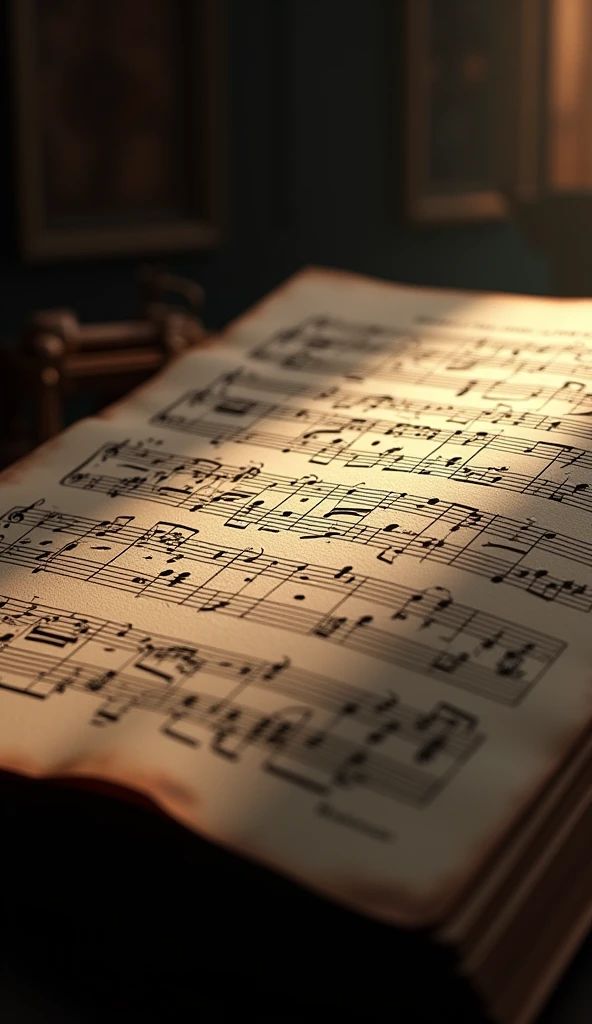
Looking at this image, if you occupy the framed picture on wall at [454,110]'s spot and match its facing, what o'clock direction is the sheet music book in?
The sheet music book is roughly at 12 o'clock from the framed picture on wall.

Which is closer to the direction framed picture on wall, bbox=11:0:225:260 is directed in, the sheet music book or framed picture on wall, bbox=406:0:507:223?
the sheet music book

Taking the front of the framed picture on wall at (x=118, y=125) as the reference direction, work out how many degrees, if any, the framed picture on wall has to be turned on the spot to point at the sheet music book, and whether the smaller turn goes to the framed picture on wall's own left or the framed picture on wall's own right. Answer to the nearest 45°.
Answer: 0° — it already faces it

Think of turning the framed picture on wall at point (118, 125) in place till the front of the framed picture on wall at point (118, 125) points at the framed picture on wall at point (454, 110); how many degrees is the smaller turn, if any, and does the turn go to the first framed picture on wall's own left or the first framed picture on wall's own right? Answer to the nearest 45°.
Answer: approximately 135° to the first framed picture on wall's own left

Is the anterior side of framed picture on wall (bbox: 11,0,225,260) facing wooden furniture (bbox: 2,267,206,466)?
yes

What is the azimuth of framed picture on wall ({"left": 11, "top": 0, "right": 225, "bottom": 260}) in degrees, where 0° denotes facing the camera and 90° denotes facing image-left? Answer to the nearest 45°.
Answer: approximately 0°

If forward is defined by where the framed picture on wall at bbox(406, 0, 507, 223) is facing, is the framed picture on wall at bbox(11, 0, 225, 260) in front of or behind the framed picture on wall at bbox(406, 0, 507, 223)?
in front

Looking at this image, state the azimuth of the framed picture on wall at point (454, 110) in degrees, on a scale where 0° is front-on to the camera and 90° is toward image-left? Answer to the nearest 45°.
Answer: approximately 0°

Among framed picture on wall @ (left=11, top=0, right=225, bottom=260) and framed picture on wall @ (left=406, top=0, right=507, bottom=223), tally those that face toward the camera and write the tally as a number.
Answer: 2

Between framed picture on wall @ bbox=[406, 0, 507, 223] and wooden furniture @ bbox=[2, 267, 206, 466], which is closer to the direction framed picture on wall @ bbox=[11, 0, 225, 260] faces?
the wooden furniture

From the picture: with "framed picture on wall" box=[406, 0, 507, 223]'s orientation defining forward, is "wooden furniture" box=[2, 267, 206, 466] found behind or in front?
in front
